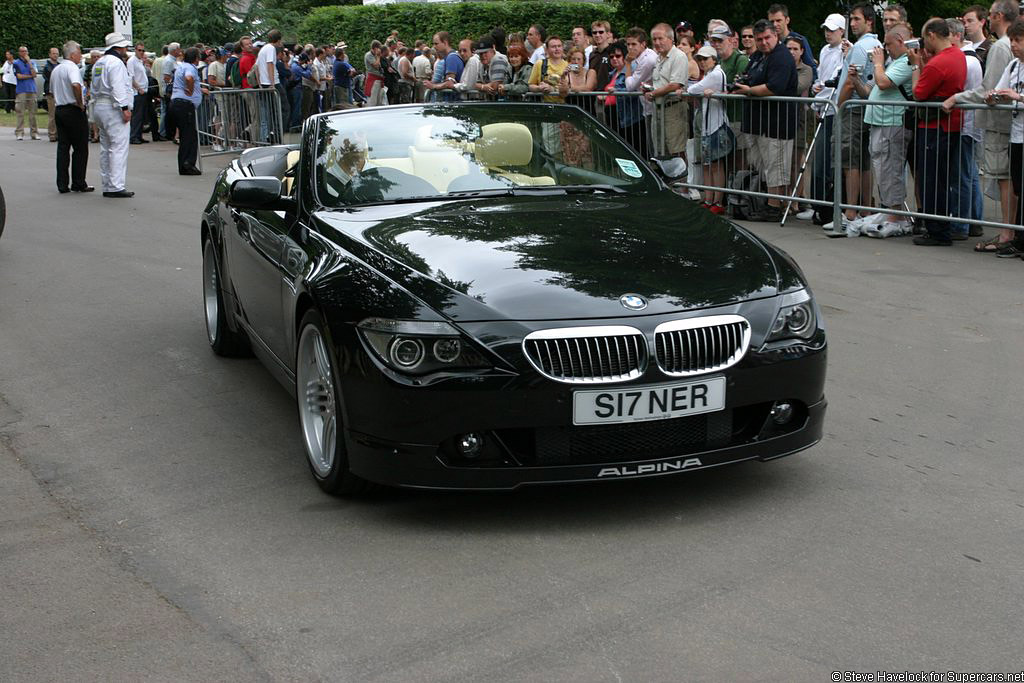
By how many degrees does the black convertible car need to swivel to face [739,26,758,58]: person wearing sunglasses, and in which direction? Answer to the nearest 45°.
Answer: approximately 135° to its left

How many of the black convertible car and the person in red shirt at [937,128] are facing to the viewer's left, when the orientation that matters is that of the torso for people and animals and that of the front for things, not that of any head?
1

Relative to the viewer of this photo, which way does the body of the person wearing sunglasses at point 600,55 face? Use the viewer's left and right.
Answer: facing the viewer and to the left of the viewer

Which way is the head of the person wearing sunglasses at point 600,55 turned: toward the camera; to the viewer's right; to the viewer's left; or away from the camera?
toward the camera

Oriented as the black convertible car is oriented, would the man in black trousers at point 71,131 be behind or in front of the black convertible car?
behind

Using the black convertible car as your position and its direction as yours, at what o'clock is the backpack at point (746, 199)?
The backpack is roughly at 8 o'clock from the black convertible car.

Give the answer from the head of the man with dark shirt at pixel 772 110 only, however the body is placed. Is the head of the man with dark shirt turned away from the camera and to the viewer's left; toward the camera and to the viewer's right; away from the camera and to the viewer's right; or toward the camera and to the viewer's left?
toward the camera and to the viewer's left

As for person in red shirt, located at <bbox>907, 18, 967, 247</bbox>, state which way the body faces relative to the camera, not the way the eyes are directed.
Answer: to the viewer's left

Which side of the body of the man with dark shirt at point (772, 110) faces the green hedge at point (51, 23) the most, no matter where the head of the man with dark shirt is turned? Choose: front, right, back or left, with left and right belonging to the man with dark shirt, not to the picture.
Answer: right

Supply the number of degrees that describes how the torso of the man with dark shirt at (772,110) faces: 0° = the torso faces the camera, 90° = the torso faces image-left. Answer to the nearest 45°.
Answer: approximately 45°

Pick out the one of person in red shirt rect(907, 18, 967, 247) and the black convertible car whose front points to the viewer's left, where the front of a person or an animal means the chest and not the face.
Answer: the person in red shirt

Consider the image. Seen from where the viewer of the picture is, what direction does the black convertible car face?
facing the viewer and to the right of the viewer

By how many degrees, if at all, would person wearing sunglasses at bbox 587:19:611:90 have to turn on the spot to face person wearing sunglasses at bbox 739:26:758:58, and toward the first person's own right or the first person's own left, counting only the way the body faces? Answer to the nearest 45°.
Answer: approximately 90° to the first person's own left
